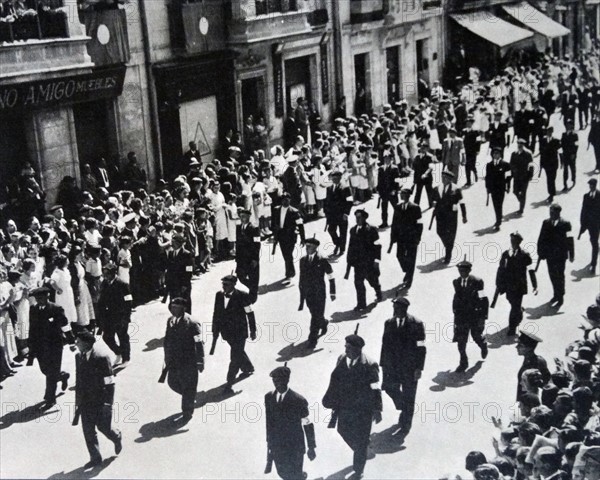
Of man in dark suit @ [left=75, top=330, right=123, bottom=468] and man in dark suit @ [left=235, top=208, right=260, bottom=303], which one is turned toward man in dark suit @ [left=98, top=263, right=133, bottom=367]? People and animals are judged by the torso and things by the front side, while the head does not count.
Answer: man in dark suit @ [left=235, top=208, right=260, bottom=303]

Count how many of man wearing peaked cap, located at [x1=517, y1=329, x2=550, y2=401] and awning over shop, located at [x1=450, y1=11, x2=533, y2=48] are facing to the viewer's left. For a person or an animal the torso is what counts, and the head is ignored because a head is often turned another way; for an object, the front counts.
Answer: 1

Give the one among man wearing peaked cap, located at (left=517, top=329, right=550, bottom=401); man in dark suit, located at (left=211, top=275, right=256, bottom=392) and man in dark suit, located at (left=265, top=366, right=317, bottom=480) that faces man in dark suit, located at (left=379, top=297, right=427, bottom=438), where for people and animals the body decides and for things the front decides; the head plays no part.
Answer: the man wearing peaked cap

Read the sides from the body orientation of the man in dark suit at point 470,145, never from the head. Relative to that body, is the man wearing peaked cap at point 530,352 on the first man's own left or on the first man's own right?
on the first man's own left

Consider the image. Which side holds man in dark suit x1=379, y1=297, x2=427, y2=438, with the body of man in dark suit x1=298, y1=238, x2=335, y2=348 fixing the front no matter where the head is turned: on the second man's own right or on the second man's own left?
on the second man's own left

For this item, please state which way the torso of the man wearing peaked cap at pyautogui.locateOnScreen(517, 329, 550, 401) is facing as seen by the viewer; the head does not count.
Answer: to the viewer's left

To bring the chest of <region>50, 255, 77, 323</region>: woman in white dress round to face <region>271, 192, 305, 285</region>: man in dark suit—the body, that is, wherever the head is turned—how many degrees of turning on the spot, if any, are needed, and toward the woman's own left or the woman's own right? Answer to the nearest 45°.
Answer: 0° — they already face them
